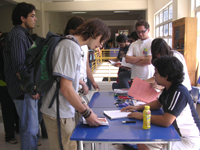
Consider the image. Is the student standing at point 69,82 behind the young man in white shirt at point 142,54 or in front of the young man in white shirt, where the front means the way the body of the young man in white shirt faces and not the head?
in front

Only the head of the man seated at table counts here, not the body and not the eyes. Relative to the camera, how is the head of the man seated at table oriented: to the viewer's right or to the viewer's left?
to the viewer's left

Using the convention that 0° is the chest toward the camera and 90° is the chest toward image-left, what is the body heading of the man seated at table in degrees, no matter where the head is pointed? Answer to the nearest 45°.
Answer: approximately 90°

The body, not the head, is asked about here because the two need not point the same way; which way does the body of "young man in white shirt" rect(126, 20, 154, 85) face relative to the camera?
toward the camera

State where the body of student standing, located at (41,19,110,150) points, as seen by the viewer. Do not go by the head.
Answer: to the viewer's right

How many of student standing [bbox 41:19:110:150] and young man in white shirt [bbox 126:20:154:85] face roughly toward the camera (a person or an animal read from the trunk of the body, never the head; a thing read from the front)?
1

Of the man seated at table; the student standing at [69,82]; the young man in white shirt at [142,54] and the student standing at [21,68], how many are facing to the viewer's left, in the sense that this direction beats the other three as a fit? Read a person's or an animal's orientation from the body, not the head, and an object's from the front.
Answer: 1

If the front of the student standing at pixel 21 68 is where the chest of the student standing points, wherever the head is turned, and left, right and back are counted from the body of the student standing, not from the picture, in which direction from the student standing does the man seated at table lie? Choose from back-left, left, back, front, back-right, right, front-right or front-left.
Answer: front-right

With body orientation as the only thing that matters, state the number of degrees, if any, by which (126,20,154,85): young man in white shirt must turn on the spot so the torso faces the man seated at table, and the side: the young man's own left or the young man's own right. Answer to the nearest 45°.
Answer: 0° — they already face them

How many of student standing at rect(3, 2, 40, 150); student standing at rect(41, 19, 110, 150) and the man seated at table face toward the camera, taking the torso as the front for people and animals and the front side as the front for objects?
0

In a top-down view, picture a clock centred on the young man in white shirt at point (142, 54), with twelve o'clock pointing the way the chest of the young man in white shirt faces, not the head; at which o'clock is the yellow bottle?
The yellow bottle is roughly at 12 o'clock from the young man in white shirt.

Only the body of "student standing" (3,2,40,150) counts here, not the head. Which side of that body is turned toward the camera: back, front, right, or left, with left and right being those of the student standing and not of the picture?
right
